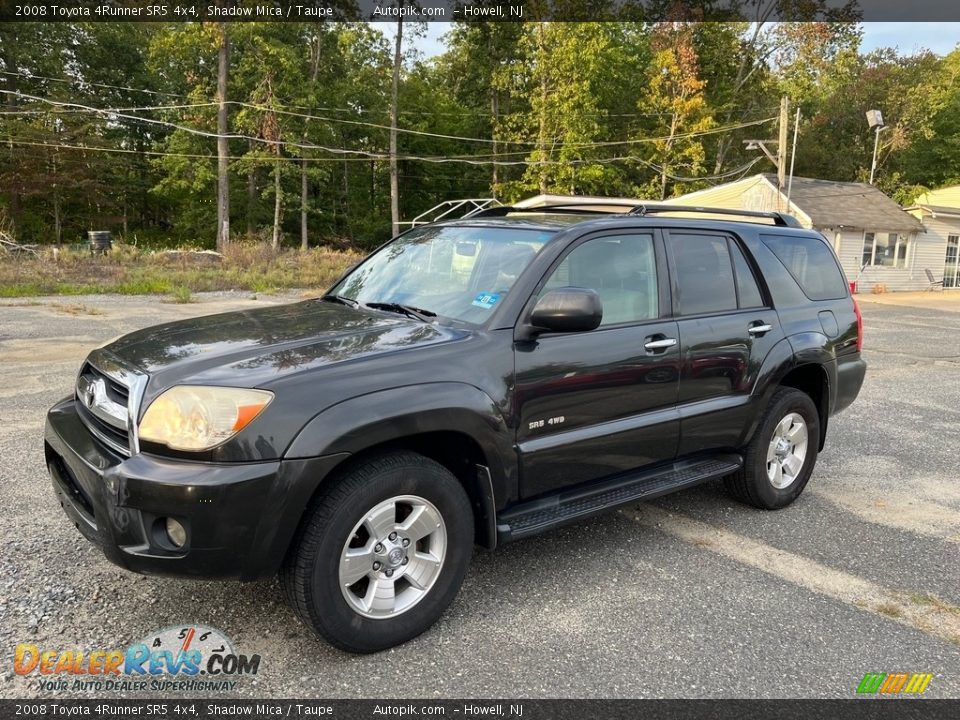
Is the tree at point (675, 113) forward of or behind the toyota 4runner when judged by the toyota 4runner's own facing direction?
behind

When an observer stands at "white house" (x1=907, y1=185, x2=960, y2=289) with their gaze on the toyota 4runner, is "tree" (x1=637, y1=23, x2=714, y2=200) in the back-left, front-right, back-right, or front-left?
back-right

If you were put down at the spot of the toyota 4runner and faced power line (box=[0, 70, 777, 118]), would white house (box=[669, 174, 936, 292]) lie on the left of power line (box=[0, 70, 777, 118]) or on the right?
right

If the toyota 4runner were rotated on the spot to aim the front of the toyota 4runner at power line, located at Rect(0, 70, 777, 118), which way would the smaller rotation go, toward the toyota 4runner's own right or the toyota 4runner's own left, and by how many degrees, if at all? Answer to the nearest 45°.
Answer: approximately 135° to the toyota 4runner's own right

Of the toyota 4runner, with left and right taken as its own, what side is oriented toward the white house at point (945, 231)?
back

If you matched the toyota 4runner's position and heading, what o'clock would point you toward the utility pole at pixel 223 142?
The utility pole is roughly at 4 o'clock from the toyota 4runner.

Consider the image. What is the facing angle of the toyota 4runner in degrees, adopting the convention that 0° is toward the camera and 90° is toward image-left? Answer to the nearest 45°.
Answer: approximately 45°

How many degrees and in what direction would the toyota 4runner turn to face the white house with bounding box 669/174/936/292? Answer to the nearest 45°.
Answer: approximately 180°
